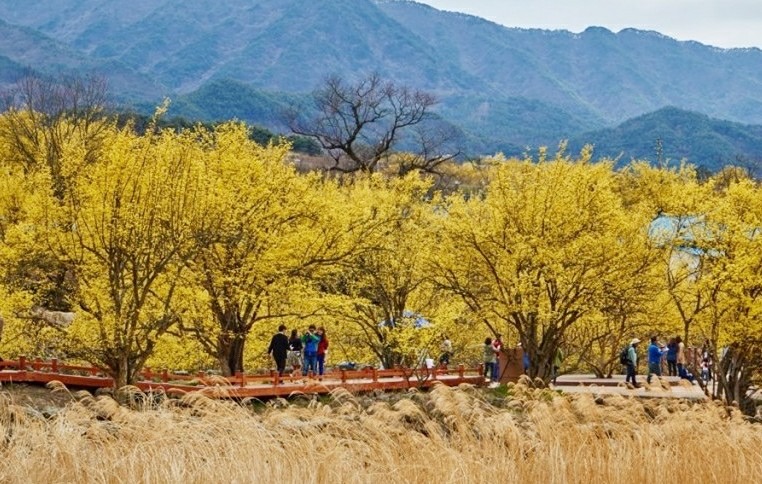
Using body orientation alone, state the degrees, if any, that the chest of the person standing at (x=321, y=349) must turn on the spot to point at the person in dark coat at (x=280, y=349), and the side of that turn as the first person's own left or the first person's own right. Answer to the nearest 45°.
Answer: approximately 45° to the first person's own right

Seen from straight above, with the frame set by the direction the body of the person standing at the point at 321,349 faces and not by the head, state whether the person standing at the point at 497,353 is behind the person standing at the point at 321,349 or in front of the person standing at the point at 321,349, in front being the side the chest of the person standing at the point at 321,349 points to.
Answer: behind

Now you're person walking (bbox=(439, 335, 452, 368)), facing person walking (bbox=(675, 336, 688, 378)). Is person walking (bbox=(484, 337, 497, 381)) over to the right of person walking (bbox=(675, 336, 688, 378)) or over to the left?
right
